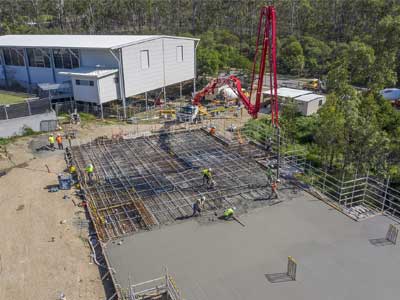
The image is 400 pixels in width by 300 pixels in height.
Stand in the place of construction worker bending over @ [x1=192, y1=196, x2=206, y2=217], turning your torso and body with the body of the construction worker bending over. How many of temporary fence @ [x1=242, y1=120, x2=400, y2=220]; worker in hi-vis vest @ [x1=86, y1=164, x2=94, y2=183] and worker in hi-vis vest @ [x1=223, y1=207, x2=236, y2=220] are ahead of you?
2

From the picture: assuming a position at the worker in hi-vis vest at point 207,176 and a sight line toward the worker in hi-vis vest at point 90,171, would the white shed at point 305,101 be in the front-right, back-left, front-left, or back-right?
back-right

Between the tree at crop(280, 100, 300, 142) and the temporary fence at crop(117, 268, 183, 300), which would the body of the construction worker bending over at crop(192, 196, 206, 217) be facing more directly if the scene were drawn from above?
the tree

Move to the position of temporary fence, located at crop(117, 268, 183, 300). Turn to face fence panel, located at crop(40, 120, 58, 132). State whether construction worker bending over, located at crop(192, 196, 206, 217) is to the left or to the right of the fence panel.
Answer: right

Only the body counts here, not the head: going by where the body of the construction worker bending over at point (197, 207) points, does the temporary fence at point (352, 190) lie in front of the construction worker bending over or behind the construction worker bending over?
in front
